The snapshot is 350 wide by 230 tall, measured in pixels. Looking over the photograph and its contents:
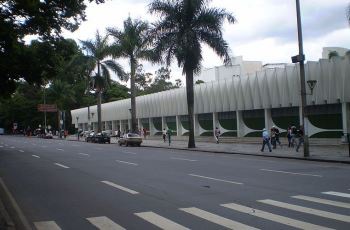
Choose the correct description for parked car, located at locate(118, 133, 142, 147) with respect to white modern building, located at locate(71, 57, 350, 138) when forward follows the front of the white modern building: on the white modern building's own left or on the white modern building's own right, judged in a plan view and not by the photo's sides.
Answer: on the white modern building's own right

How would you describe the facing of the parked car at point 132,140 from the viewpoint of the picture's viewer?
facing away from the viewer and to the left of the viewer

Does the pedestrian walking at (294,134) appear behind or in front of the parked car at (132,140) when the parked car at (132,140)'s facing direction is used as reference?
behind

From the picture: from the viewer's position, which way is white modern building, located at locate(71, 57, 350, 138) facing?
facing the viewer and to the left of the viewer

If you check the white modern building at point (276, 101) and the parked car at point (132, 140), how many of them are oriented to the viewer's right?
0
